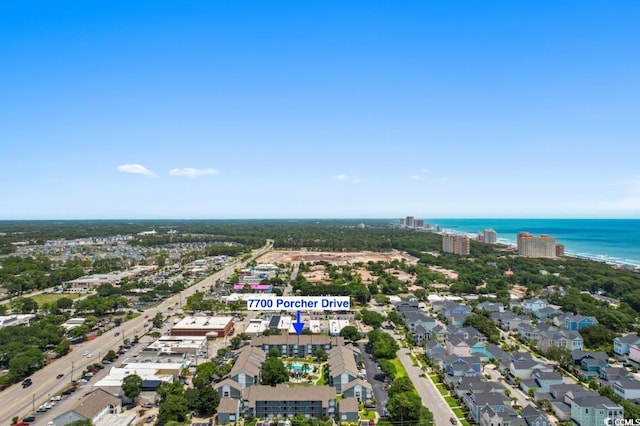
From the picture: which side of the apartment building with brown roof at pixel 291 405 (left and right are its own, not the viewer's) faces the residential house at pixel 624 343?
left

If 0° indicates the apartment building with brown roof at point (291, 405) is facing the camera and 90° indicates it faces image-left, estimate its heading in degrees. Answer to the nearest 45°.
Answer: approximately 0°

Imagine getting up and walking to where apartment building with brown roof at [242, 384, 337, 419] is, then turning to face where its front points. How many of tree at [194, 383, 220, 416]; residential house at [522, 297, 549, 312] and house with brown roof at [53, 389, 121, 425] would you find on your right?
2

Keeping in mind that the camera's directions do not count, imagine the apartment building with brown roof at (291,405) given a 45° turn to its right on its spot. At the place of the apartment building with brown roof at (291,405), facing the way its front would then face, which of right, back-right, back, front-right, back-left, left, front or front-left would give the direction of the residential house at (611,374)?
back-left

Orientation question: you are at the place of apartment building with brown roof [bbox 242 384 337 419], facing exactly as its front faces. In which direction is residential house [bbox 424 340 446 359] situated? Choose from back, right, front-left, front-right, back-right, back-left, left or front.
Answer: back-left

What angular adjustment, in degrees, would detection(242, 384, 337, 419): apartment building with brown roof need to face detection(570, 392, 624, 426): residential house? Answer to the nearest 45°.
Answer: approximately 90° to its left

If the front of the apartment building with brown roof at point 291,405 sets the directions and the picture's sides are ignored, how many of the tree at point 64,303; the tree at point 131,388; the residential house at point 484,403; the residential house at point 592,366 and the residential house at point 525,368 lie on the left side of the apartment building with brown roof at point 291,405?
3

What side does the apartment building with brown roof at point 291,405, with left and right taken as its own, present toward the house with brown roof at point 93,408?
right

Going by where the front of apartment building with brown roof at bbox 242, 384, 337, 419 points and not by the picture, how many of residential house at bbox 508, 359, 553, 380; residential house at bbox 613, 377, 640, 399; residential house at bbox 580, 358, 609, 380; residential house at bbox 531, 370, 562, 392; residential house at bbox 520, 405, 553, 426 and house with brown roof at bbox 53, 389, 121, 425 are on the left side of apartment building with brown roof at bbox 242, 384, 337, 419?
5

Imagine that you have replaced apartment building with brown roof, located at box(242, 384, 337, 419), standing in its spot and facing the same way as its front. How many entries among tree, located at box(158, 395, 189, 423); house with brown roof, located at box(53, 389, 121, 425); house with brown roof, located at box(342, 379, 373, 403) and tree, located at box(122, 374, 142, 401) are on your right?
3

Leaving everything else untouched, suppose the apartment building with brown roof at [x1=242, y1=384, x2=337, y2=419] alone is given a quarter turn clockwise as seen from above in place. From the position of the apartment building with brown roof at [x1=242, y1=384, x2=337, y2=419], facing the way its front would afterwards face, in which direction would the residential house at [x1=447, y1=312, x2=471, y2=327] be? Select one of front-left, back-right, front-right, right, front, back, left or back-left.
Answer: back-right

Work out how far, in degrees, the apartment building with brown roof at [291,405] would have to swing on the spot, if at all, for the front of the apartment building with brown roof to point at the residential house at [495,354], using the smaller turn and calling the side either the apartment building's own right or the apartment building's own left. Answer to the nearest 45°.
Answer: approximately 135° to the apartment building's own left

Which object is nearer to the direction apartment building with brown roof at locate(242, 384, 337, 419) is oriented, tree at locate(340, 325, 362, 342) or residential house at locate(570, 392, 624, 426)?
the residential house

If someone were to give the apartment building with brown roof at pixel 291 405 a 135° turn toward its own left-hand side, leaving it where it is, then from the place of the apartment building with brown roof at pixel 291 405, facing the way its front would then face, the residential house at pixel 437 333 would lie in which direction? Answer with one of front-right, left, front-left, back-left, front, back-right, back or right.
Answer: front

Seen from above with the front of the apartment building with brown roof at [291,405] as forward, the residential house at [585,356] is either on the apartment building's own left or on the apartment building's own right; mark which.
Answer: on the apartment building's own left

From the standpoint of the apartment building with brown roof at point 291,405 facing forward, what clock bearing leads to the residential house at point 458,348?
The residential house is roughly at 8 o'clock from the apartment building with brown roof.

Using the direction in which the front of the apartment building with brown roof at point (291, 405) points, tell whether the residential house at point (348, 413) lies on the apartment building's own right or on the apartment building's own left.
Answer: on the apartment building's own left

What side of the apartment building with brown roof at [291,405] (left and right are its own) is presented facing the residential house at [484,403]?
left
